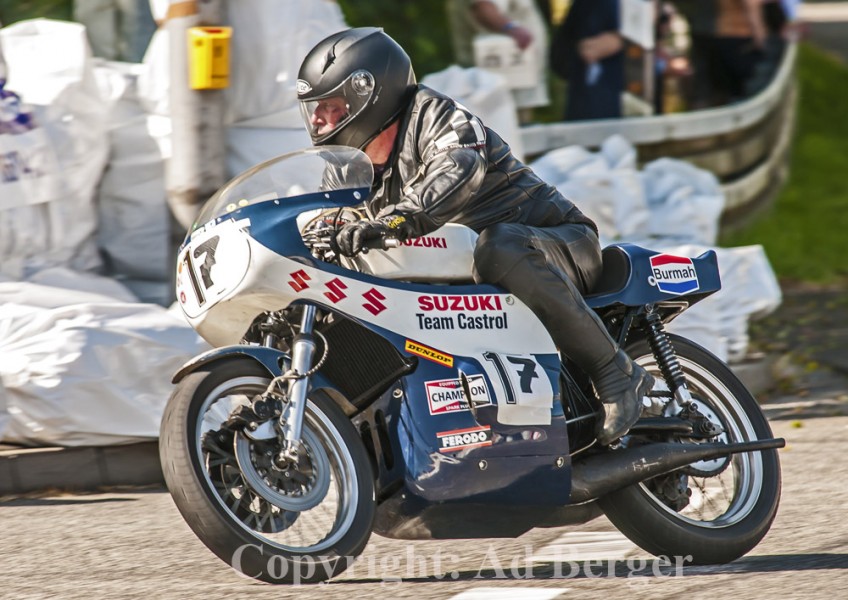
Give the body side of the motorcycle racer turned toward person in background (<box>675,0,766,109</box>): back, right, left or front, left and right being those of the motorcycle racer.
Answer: right

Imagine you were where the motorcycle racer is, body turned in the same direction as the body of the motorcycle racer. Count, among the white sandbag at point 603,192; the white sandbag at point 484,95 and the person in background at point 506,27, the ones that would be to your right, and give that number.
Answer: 3

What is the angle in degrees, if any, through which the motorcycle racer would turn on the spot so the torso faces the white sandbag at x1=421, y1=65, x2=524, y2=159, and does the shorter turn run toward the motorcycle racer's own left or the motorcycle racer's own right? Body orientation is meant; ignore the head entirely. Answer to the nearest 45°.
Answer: approximately 90° to the motorcycle racer's own right

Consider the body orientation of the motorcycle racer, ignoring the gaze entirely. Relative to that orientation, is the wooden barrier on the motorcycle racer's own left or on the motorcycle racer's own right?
on the motorcycle racer's own right

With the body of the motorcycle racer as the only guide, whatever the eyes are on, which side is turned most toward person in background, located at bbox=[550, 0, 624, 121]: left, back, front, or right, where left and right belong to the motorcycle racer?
right

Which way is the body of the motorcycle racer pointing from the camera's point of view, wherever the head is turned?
to the viewer's left

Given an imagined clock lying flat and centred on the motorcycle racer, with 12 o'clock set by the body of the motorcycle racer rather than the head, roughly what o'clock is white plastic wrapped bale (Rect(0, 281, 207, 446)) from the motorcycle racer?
The white plastic wrapped bale is roughly at 1 o'clock from the motorcycle racer.

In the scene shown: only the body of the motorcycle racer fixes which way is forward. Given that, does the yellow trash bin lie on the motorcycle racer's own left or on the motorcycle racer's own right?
on the motorcycle racer's own right

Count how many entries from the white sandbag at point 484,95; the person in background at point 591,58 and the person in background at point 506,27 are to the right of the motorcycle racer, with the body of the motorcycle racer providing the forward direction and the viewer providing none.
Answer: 3

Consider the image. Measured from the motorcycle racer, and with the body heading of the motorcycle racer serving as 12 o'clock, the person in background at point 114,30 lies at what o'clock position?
The person in background is roughly at 2 o'clock from the motorcycle racer.

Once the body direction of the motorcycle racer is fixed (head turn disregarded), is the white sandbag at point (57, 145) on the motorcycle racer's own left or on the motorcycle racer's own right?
on the motorcycle racer's own right

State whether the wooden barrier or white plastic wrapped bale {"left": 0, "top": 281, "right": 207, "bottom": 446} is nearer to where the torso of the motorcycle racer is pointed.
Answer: the white plastic wrapped bale
